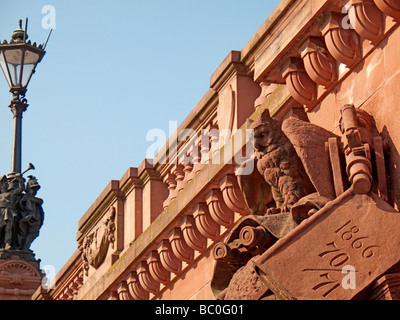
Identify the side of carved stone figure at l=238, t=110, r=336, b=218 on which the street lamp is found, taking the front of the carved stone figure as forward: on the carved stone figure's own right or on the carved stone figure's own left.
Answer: on the carved stone figure's own right
